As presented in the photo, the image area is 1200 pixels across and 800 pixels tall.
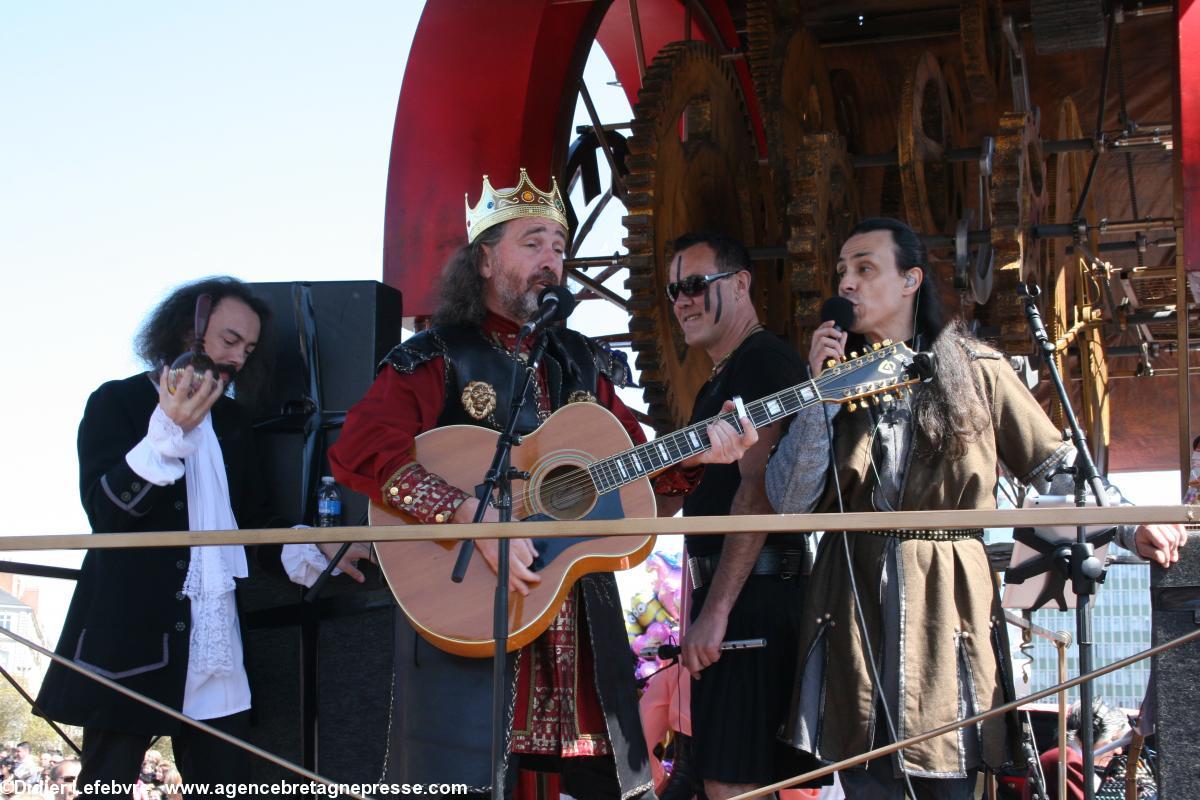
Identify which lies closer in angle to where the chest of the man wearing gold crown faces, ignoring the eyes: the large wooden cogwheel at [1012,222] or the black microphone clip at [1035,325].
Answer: the black microphone clip

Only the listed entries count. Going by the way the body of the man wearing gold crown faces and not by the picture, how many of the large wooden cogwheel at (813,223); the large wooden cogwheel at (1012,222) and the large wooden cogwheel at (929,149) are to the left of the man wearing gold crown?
3

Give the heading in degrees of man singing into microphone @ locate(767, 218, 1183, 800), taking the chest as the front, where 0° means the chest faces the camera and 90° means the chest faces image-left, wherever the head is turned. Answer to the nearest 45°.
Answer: approximately 45°

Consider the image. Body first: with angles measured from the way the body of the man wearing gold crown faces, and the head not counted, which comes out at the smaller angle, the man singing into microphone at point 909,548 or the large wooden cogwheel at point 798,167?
the man singing into microphone

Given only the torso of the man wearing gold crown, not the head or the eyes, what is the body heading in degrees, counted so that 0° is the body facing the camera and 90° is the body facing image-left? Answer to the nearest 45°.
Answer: approximately 315°

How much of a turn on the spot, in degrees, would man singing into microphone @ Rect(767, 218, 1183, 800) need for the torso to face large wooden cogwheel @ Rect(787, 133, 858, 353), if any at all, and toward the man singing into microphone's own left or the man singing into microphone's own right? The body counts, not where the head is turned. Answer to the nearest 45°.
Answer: approximately 135° to the man singing into microphone's own right

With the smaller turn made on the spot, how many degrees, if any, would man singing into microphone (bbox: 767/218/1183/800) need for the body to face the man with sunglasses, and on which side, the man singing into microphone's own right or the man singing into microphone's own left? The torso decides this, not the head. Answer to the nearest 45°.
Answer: approximately 90° to the man singing into microphone's own right

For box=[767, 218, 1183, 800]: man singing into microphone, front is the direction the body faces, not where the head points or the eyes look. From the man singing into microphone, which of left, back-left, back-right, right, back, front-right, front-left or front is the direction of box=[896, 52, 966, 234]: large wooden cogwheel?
back-right
